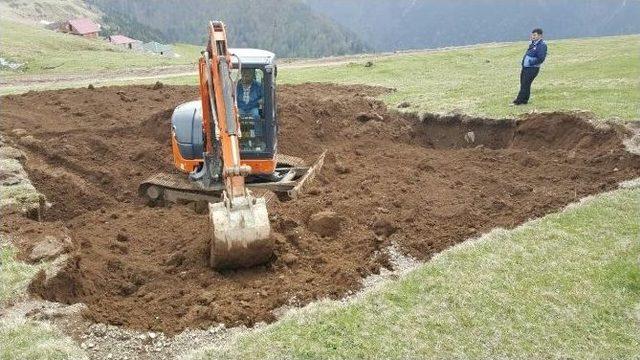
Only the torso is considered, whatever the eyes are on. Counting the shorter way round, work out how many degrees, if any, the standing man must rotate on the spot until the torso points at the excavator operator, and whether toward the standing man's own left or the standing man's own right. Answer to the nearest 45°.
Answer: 0° — they already face them

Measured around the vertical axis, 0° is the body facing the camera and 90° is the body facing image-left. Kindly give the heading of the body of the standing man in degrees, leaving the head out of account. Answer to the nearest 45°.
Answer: approximately 45°

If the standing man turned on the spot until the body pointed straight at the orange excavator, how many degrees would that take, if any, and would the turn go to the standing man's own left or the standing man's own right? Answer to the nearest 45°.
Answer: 0° — they already face it
